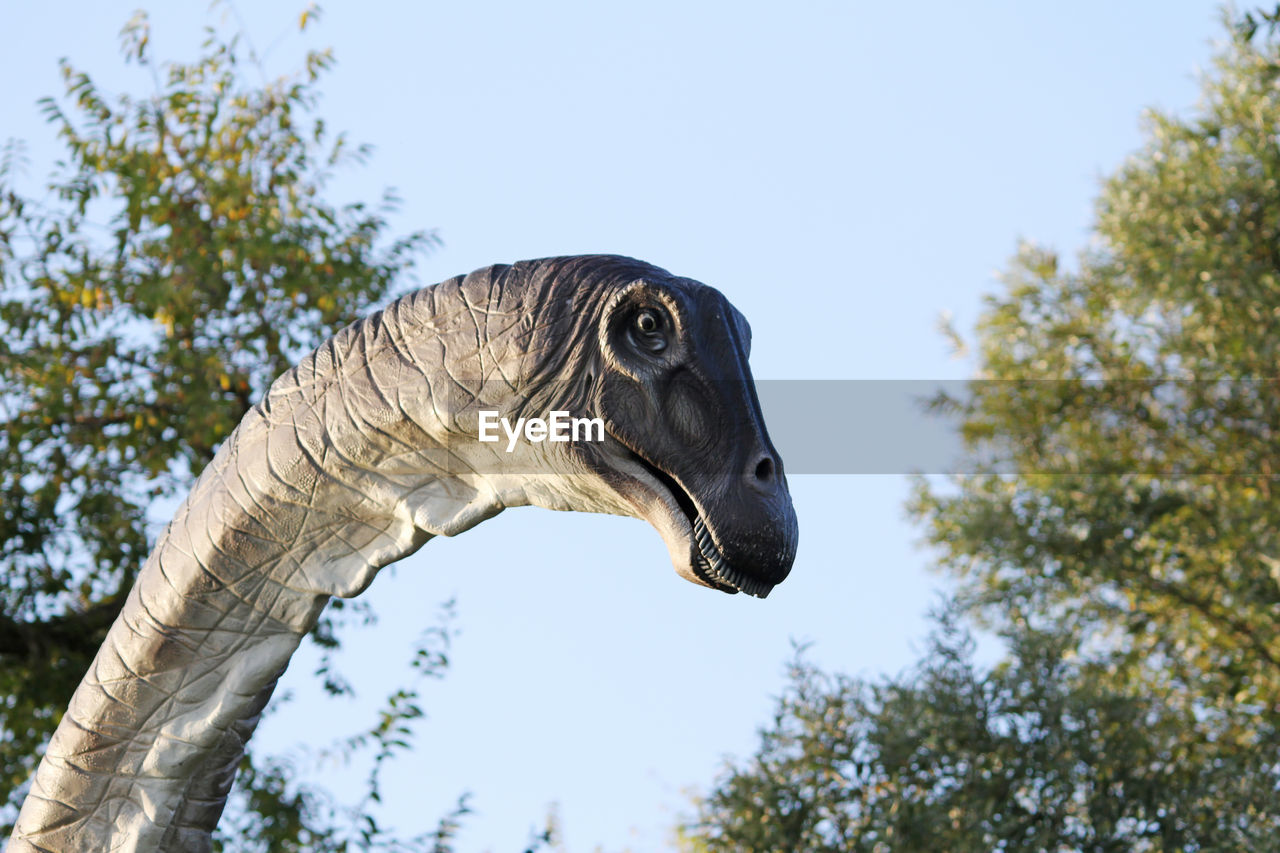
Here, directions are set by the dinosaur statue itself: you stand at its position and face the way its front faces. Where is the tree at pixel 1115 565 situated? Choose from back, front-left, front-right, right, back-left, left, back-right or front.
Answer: front-left

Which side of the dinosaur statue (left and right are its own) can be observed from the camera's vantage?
right
